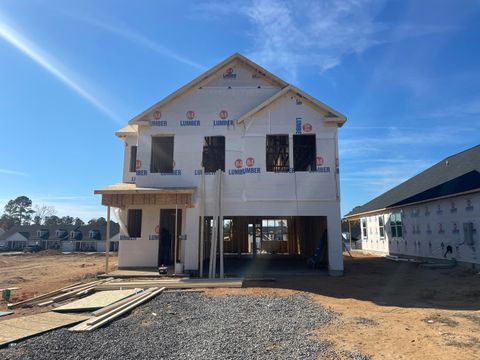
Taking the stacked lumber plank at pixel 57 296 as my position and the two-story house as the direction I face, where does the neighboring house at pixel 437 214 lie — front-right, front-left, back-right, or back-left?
front-right

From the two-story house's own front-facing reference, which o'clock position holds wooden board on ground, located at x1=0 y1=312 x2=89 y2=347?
The wooden board on ground is roughly at 1 o'clock from the two-story house.

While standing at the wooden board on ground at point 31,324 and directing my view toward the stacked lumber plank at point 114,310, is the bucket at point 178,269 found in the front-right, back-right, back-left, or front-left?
front-left

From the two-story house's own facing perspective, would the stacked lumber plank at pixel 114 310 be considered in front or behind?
in front

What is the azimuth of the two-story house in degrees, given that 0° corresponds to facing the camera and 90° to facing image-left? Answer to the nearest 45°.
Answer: approximately 0°

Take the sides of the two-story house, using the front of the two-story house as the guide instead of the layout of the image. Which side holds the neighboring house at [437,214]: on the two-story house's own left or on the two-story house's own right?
on the two-story house's own left

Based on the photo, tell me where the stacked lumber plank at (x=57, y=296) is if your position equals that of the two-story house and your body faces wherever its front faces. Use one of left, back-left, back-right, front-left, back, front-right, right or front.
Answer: front-right

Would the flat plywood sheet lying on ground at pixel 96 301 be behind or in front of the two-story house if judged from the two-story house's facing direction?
in front
